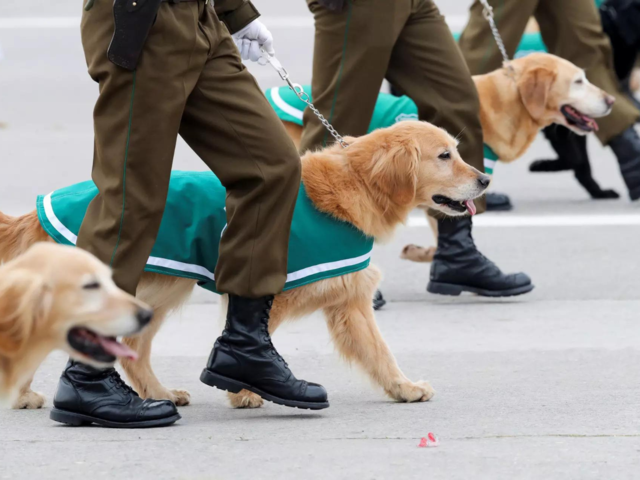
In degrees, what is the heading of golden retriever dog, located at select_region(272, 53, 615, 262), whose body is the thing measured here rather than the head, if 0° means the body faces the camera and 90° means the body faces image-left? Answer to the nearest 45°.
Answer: approximately 270°

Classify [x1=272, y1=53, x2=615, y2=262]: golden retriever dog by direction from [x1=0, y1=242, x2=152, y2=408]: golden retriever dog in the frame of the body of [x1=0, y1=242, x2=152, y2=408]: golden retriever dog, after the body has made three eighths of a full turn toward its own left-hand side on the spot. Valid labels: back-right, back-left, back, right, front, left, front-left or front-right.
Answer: right

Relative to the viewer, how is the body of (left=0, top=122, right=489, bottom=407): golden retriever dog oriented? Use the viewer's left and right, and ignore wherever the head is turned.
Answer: facing to the right of the viewer

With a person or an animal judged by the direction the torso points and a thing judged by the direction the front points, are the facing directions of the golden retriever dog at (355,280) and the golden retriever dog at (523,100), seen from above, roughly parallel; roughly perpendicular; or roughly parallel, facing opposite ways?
roughly parallel

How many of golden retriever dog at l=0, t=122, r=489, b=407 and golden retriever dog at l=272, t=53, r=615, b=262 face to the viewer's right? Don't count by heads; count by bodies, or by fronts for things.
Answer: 2

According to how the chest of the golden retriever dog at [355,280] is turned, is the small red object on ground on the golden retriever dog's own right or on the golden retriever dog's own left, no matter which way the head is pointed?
on the golden retriever dog's own right

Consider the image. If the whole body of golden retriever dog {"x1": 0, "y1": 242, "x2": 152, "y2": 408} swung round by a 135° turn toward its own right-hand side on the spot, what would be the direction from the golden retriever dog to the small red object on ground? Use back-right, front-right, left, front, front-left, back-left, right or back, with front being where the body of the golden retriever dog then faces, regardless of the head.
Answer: back-left

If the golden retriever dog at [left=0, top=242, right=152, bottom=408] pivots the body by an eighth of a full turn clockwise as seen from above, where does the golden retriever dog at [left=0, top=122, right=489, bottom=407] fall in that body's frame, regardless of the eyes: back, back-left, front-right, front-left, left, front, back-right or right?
left

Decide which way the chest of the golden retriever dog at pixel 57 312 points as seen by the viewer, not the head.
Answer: to the viewer's right
